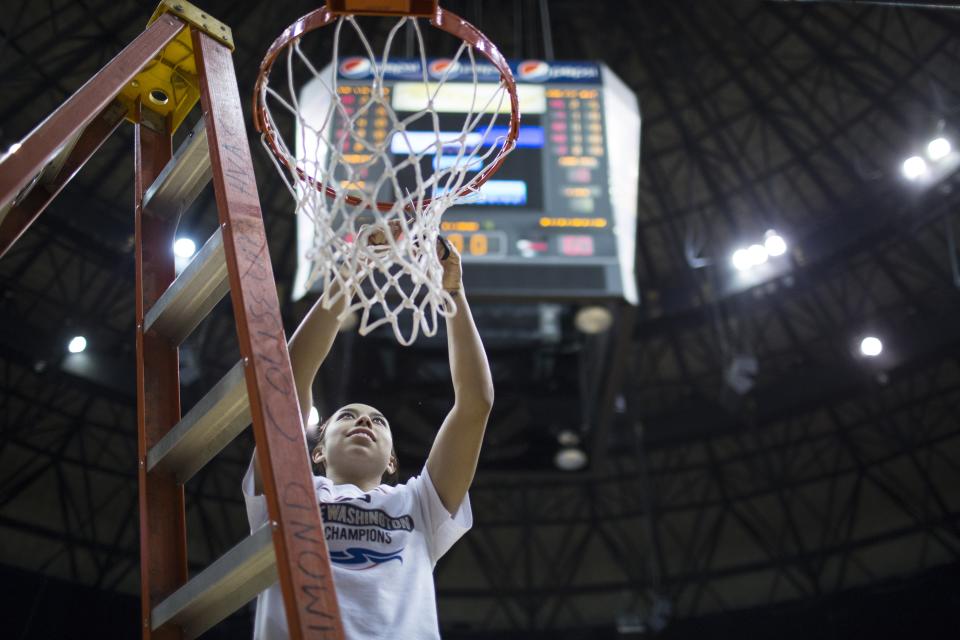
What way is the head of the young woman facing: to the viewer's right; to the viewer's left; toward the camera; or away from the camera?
toward the camera

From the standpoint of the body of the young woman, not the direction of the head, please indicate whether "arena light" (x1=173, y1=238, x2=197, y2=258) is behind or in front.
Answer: behind

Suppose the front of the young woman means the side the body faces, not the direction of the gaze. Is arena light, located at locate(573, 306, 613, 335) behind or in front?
behind

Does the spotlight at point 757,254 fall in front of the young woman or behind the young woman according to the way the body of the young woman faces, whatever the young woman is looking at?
behind

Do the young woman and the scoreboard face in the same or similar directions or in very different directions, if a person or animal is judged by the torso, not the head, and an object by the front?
same or similar directions

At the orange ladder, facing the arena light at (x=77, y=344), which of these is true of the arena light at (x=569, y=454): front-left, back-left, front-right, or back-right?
front-right

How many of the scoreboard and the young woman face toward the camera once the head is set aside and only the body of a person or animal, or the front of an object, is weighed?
2

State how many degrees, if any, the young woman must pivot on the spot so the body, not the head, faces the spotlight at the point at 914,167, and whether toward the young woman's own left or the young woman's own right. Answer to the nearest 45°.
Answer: approximately 135° to the young woman's own left

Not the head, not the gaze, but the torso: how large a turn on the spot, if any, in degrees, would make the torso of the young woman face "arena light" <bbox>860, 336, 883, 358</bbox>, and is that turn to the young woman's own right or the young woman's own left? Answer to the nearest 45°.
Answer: approximately 135° to the young woman's own left

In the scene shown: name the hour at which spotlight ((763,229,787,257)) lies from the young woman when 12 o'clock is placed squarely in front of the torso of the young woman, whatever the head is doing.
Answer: The spotlight is roughly at 7 o'clock from the young woman.

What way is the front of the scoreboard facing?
toward the camera

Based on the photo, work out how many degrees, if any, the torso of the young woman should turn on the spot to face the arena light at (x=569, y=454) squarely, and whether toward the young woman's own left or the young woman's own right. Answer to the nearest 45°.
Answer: approximately 180°

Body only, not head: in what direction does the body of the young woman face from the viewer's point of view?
toward the camera
